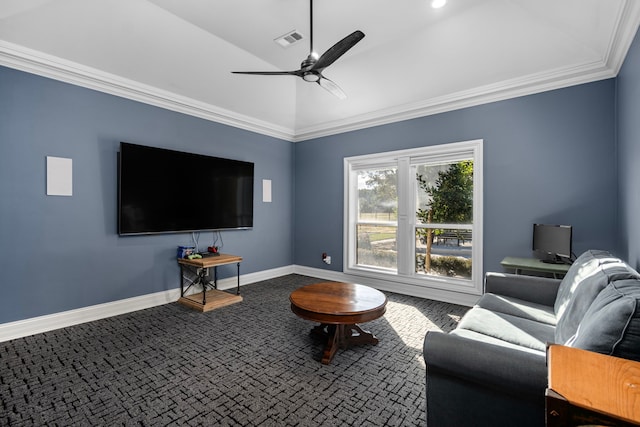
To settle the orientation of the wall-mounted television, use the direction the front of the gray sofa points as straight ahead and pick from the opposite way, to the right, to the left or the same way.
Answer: the opposite way

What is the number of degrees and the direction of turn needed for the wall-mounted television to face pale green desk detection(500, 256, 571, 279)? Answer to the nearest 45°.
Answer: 0° — it already faces it

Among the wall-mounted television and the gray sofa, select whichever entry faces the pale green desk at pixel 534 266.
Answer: the wall-mounted television

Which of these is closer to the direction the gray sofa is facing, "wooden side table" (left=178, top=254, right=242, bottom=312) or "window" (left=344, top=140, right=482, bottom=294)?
the wooden side table

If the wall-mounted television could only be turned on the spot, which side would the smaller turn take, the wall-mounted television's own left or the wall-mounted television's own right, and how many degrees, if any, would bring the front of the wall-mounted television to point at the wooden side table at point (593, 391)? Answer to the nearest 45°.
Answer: approximately 45° to the wall-mounted television's own right

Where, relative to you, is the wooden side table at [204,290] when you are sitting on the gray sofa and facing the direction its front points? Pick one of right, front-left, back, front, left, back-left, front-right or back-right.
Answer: front

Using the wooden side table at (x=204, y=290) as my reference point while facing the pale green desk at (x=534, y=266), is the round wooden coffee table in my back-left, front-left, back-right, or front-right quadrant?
front-right

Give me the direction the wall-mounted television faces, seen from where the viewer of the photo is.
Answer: facing the viewer and to the right of the viewer

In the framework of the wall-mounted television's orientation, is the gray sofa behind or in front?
in front

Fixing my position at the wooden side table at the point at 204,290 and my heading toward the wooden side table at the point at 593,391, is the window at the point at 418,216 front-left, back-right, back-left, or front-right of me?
front-left

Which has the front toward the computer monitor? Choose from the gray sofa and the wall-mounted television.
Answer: the wall-mounted television

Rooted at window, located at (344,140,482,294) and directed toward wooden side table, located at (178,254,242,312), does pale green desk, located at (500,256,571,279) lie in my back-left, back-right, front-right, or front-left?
back-left

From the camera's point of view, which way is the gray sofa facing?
to the viewer's left

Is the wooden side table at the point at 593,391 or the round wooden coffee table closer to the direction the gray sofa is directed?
the round wooden coffee table

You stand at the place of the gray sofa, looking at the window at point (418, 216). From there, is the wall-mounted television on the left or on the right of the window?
left

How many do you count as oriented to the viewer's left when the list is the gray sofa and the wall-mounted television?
1

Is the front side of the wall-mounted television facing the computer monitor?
yes
